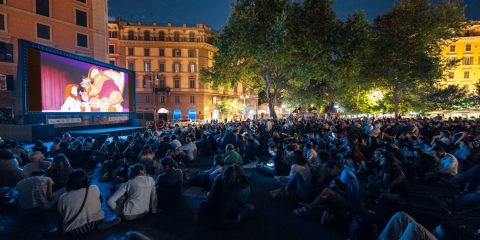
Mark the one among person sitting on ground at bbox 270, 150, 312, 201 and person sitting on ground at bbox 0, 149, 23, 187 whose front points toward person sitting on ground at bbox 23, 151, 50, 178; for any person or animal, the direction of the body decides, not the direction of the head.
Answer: person sitting on ground at bbox 270, 150, 312, 201

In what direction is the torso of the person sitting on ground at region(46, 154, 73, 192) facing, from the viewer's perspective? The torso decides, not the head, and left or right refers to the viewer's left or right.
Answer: facing away from the viewer

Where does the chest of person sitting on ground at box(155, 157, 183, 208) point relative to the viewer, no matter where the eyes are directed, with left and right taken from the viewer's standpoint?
facing away from the viewer and to the left of the viewer

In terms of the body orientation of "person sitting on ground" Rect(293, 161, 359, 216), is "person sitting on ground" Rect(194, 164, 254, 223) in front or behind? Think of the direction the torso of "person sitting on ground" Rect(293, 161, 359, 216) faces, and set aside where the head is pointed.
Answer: in front

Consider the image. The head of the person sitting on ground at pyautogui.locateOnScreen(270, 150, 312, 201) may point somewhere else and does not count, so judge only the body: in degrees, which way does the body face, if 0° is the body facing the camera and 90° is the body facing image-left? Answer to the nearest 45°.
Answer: approximately 90°

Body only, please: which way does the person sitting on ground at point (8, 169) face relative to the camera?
away from the camera

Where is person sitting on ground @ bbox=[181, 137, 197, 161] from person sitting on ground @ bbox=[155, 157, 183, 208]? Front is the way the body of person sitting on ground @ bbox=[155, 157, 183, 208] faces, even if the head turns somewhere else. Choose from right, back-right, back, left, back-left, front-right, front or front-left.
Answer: front-right

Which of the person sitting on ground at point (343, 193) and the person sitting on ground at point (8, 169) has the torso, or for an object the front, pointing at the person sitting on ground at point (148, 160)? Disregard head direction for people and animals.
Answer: the person sitting on ground at point (343, 193)

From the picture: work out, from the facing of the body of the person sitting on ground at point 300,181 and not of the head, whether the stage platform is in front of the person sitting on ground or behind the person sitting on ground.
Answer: in front

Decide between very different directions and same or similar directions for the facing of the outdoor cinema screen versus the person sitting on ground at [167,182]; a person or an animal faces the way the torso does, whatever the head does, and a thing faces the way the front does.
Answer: very different directions
